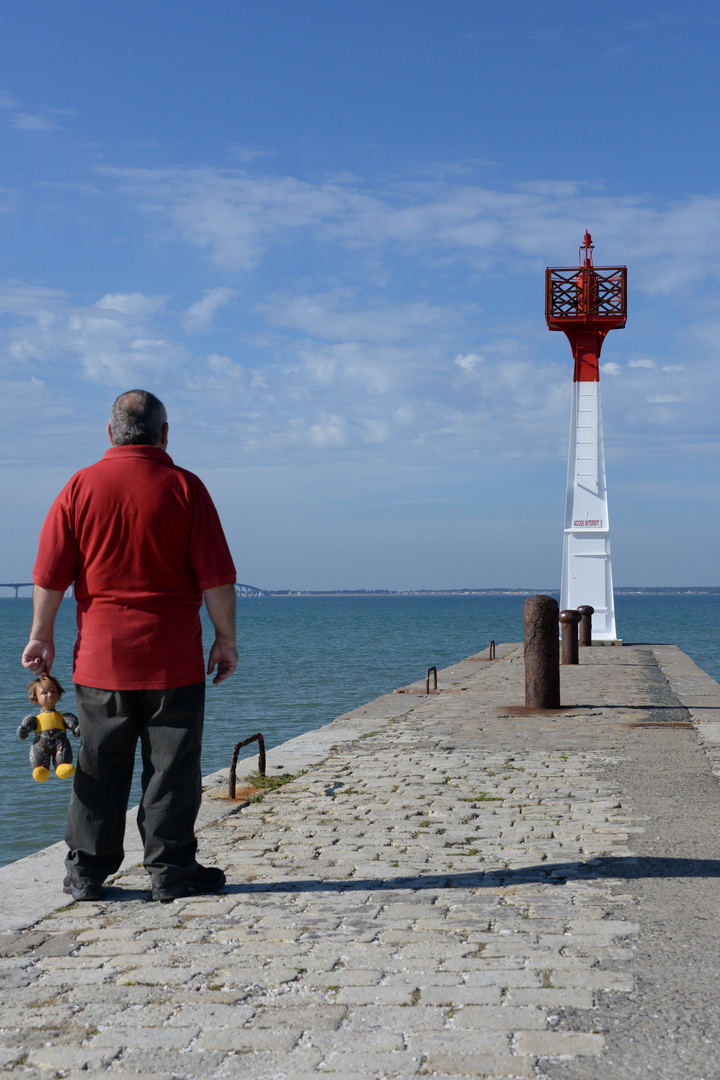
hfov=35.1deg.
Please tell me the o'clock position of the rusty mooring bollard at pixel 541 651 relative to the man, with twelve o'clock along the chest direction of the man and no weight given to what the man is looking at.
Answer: The rusty mooring bollard is roughly at 1 o'clock from the man.

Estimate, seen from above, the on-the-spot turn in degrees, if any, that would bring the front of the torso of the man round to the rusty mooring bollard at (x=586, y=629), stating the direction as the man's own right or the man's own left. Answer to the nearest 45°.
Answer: approximately 45° to the man's own right

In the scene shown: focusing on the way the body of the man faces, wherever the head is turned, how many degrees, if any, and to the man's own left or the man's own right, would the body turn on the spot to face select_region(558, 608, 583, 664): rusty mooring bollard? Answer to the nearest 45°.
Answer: approximately 45° to the man's own right

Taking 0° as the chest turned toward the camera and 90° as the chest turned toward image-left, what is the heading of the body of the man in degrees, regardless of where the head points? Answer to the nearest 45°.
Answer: approximately 180°

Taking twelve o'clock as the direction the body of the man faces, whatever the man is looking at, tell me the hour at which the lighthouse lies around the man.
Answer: The lighthouse is roughly at 1 o'clock from the man.

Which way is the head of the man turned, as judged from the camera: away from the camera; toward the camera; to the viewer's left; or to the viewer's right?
away from the camera
